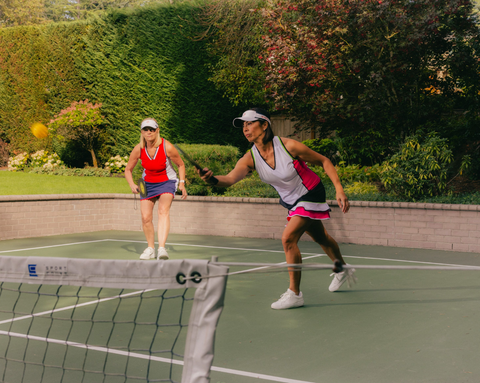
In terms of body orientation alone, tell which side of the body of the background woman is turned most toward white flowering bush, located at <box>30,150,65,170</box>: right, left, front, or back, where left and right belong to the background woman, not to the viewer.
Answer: back

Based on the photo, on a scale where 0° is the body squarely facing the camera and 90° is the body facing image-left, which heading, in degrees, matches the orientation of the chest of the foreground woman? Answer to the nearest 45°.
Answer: approximately 45°

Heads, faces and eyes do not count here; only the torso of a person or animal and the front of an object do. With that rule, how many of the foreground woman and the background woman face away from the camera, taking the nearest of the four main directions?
0

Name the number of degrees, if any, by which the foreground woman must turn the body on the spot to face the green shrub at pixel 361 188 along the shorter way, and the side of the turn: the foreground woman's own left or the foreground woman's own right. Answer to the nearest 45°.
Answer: approximately 135° to the foreground woman's own right

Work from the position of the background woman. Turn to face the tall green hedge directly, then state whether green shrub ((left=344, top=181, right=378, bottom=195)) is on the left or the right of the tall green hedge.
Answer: right

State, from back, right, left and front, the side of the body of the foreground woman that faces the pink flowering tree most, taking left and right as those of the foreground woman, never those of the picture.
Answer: right

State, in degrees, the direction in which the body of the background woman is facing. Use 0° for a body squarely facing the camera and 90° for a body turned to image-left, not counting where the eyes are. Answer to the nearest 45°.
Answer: approximately 0°

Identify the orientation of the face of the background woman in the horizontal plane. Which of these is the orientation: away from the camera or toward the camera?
toward the camera

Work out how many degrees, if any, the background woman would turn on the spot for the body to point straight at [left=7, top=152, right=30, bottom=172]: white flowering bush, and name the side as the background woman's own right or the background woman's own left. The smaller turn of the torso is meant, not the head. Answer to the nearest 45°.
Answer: approximately 180°

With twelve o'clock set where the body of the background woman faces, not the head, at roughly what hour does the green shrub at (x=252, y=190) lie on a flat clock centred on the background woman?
The green shrub is roughly at 7 o'clock from the background woman.

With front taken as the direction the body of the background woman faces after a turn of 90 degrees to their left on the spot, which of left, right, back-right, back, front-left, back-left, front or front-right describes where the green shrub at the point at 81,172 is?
left

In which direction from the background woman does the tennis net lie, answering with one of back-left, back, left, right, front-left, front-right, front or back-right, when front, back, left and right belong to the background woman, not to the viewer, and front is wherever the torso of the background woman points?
front

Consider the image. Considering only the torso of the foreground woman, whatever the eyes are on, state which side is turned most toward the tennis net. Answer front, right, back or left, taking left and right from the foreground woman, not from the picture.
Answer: front
